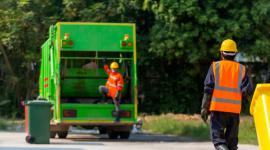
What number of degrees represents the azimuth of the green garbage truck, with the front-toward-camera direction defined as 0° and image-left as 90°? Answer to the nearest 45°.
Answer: approximately 180°

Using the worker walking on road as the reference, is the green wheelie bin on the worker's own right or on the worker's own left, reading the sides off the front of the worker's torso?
on the worker's own left

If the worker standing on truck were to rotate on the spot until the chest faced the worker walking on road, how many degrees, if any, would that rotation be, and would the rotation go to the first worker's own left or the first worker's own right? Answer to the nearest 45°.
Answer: approximately 45° to the first worker's own left

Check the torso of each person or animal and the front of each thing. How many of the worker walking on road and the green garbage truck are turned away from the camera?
2

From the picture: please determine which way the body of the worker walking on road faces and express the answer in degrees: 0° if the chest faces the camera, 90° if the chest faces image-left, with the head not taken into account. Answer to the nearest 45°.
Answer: approximately 180°

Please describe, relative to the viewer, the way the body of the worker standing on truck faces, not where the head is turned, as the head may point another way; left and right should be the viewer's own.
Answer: facing the viewer and to the left of the viewer

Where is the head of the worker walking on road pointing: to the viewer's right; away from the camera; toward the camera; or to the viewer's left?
away from the camera

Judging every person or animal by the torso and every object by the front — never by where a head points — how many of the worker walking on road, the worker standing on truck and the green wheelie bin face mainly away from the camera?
1

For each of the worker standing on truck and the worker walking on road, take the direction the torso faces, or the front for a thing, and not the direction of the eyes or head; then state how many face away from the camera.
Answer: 1
